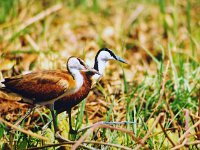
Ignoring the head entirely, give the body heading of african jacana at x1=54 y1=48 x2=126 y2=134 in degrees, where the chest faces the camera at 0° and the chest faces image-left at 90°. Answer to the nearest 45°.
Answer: approximately 270°

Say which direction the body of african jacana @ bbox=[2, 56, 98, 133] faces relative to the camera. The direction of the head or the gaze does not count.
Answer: to the viewer's right

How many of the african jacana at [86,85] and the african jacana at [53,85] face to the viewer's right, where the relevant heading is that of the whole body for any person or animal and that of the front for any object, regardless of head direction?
2
